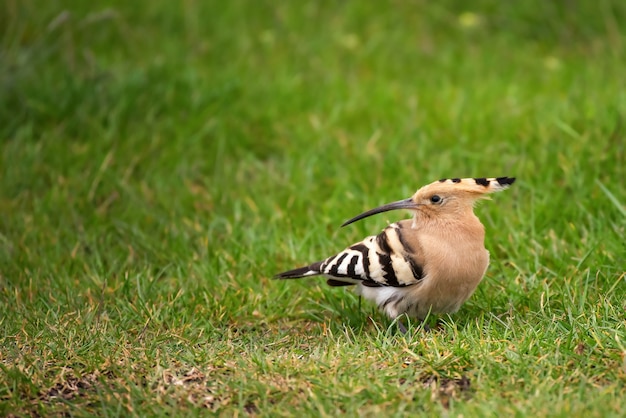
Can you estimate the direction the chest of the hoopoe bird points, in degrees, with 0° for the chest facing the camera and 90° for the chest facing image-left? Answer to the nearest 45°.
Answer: approximately 315°
